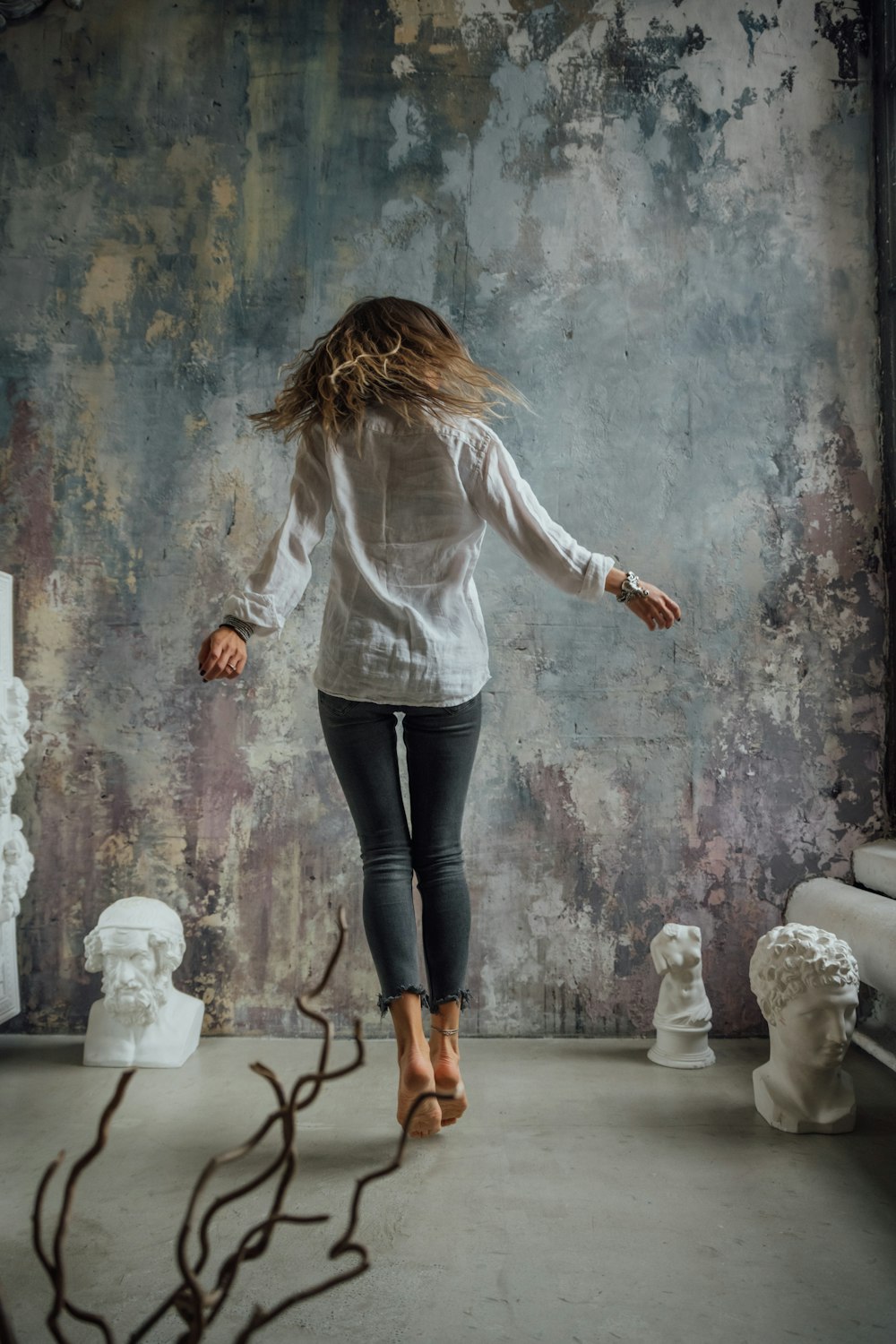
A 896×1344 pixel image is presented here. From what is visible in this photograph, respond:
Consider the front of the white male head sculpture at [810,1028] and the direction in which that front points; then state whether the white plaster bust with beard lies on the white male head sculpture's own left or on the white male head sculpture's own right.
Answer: on the white male head sculpture's own right

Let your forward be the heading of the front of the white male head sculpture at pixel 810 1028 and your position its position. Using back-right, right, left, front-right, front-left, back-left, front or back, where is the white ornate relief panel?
back-right

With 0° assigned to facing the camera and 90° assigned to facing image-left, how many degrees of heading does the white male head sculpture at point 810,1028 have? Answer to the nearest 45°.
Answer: approximately 315°

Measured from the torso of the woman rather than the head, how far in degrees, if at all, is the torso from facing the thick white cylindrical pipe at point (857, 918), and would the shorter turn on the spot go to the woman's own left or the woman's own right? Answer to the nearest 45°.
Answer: approximately 90° to the woman's own right

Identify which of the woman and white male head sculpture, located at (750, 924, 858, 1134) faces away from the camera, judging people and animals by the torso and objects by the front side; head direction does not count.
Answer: the woman

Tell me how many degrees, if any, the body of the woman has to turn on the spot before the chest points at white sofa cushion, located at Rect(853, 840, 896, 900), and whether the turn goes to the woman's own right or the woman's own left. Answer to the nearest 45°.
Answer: approximately 45° to the woman's own right

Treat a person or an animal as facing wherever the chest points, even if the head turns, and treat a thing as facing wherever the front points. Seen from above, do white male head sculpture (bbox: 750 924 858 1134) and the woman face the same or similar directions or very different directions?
very different directions

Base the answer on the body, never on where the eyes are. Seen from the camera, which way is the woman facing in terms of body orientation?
away from the camera

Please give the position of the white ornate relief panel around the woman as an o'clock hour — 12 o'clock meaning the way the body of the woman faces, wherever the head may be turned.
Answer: The white ornate relief panel is roughly at 10 o'clock from the woman.

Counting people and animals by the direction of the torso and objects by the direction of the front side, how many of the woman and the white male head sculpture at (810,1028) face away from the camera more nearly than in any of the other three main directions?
1

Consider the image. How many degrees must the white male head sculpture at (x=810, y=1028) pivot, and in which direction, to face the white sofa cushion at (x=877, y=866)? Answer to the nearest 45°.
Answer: approximately 135° to its left
